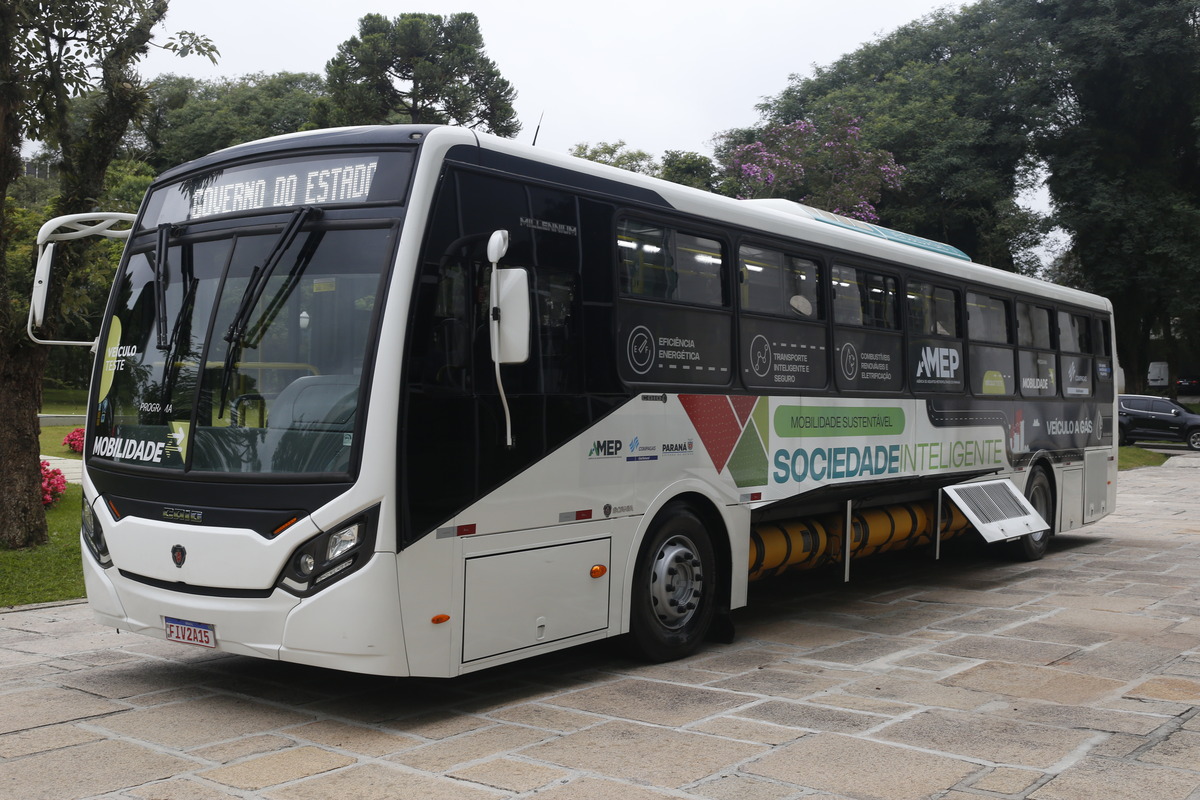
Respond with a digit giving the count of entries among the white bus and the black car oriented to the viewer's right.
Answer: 1

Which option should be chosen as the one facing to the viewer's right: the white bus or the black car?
the black car

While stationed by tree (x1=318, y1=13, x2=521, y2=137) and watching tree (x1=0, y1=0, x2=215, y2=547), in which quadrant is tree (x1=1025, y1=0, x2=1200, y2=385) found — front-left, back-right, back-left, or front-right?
front-left

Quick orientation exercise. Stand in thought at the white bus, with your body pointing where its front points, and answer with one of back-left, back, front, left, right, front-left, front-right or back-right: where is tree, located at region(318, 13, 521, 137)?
back-right

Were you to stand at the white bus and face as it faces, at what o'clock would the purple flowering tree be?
The purple flowering tree is roughly at 5 o'clock from the white bus.

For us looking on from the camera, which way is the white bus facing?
facing the viewer and to the left of the viewer

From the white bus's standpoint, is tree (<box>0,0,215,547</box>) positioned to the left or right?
on its right

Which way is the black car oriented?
to the viewer's right

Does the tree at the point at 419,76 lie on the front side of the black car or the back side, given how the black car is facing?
on the back side
